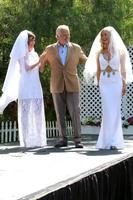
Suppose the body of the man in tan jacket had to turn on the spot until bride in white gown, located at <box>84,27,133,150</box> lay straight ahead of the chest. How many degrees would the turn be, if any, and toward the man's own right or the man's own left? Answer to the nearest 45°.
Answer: approximately 90° to the man's own left

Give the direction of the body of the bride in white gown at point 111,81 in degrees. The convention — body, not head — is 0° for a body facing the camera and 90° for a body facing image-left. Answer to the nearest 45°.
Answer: approximately 0°

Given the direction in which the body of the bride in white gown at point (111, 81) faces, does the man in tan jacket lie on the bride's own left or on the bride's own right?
on the bride's own right

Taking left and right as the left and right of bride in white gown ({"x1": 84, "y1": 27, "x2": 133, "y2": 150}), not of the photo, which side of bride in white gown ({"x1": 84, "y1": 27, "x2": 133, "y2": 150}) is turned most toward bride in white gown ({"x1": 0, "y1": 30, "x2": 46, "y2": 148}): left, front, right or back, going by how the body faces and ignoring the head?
right

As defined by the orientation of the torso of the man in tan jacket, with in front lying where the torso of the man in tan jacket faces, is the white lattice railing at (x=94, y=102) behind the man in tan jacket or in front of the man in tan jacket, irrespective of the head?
behind

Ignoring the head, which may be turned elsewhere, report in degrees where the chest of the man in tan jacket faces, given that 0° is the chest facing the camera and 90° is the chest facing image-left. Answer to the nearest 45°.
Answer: approximately 0°

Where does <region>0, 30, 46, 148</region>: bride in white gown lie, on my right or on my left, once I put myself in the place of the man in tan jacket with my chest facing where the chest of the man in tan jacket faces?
on my right

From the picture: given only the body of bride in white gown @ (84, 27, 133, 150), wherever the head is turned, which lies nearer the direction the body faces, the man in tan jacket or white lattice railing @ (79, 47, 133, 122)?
the man in tan jacket

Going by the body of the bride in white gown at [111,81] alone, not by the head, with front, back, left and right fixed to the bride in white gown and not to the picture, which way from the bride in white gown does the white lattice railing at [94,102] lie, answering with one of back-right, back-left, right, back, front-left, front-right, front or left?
back

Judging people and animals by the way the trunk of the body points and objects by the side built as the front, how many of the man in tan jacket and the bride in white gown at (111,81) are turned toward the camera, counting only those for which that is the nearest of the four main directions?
2
